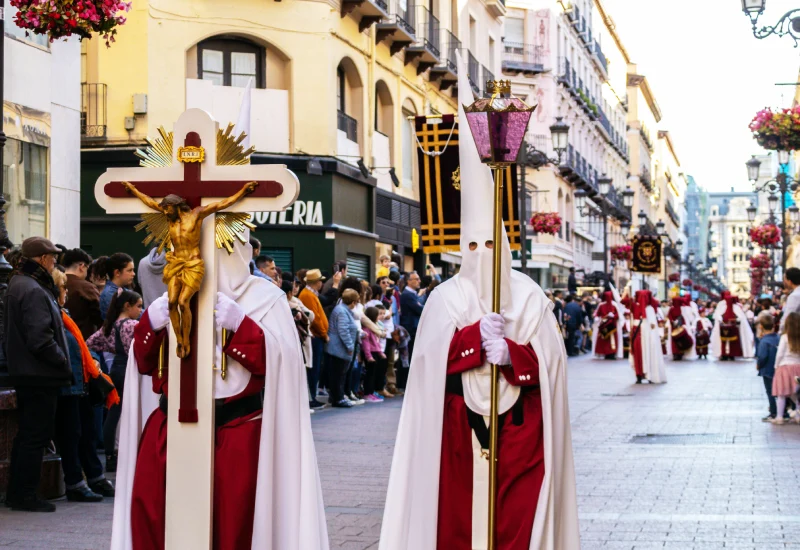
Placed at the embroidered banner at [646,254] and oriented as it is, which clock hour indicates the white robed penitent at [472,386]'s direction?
The white robed penitent is roughly at 12 o'clock from the embroidered banner.

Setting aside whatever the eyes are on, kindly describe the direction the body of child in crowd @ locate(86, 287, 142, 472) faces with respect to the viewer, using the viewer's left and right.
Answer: facing to the right of the viewer

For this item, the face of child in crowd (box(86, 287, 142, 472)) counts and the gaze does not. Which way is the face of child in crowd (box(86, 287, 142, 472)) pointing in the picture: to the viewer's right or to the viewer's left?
to the viewer's right

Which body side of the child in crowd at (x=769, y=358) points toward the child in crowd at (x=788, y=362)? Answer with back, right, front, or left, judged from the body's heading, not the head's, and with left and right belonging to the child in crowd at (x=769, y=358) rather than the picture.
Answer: back

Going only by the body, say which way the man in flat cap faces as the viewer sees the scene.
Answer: to the viewer's right

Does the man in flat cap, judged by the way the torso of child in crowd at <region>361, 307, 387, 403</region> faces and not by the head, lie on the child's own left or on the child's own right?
on the child's own right

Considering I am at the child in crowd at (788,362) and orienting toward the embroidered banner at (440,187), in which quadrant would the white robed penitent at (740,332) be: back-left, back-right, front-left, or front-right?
back-right

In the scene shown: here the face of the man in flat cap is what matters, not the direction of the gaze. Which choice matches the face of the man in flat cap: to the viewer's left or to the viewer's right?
to the viewer's right
